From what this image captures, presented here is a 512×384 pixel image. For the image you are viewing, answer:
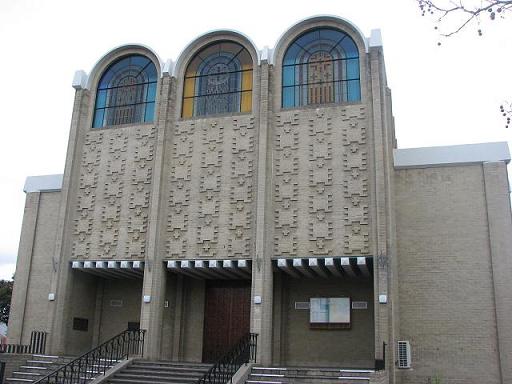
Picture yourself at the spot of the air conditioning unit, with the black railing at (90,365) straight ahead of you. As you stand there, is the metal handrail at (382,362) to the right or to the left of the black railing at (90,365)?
left

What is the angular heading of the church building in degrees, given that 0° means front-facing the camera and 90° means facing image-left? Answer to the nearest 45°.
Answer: approximately 0°

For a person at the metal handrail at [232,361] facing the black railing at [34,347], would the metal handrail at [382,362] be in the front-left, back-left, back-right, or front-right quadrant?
back-right

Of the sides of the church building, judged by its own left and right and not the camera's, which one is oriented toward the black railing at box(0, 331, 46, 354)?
right
